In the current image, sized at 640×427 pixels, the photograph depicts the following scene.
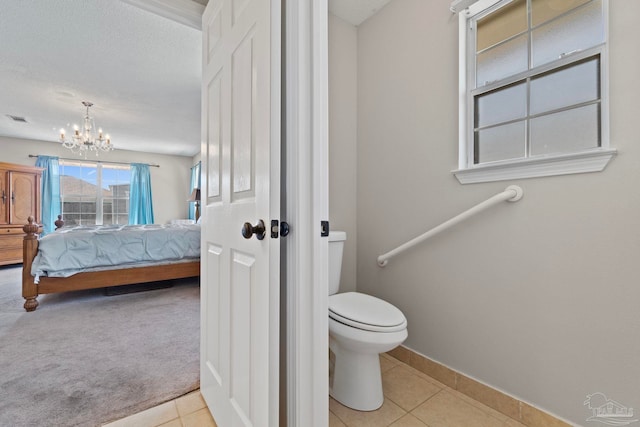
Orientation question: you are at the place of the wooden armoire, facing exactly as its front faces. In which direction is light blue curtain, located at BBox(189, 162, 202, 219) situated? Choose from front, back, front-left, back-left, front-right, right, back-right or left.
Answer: front-left

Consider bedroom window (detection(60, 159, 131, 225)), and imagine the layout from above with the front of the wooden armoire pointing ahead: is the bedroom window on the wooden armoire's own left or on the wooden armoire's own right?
on the wooden armoire's own left

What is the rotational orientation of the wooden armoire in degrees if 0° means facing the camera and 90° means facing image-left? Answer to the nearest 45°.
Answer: approximately 315°

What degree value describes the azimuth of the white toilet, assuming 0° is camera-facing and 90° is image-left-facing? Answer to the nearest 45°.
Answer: approximately 315°

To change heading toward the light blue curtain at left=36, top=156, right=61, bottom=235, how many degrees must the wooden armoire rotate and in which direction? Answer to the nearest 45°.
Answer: approximately 90° to its left
